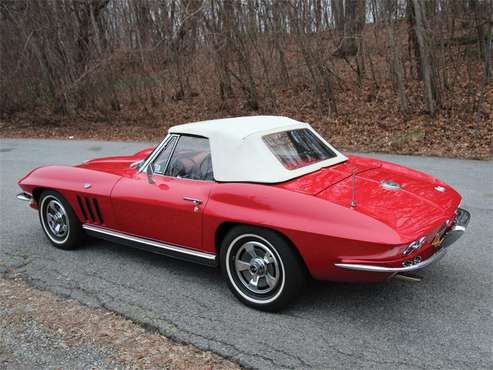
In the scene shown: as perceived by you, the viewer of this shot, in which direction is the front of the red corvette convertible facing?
facing away from the viewer and to the left of the viewer

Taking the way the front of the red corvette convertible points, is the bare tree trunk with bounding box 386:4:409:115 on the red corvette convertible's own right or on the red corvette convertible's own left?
on the red corvette convertible's own right

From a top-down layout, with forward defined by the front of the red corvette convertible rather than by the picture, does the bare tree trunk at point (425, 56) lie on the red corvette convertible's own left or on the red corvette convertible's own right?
on the red corvette convertible's own right

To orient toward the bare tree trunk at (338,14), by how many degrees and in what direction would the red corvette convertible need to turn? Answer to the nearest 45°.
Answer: approximately 45° to its right

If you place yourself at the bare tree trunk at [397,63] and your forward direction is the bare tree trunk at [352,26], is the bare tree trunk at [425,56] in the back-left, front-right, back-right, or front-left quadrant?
back-right

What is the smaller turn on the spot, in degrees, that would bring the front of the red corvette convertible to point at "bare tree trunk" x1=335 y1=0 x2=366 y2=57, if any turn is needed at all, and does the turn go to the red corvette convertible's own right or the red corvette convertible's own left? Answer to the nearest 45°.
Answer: approximately 45° to the red corvette convertible's own right
